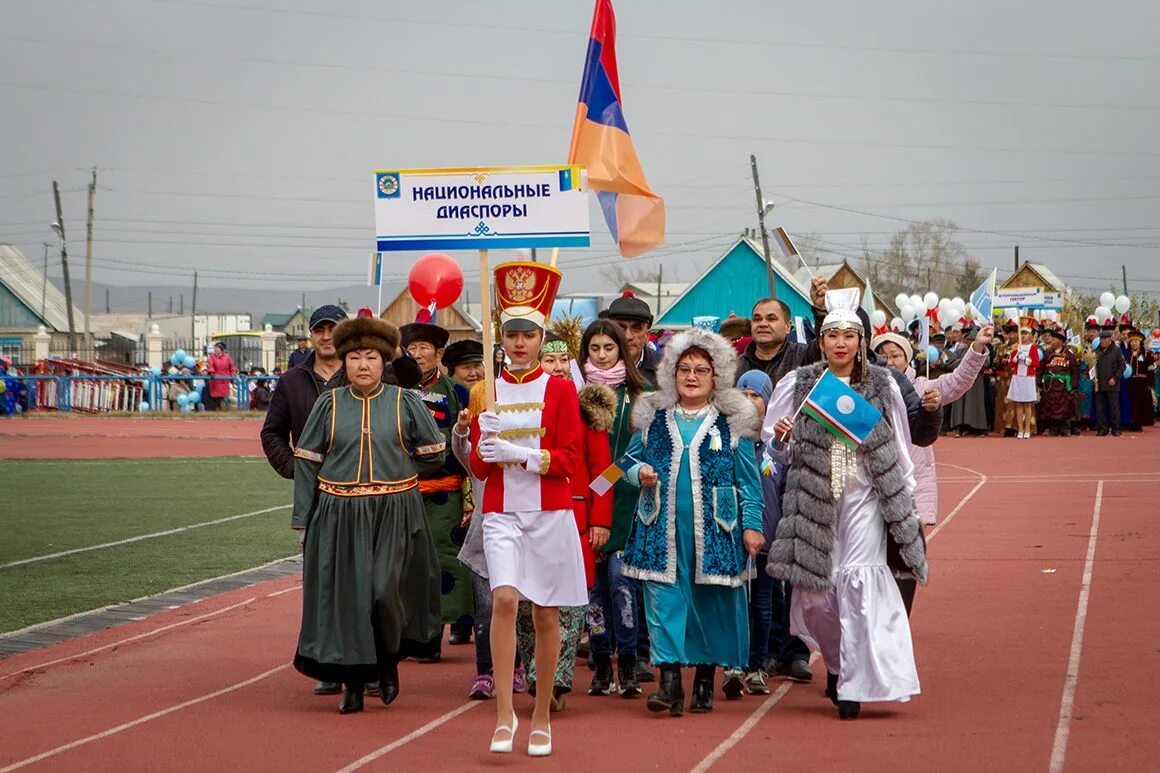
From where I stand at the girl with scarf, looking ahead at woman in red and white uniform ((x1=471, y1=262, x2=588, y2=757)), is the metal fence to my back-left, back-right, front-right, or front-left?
back-right

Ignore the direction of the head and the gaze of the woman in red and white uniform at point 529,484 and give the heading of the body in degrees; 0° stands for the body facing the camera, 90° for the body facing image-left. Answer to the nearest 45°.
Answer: approximately 0°

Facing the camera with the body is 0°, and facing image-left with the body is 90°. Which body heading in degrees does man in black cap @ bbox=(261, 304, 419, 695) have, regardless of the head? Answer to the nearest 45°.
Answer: approximately 0°

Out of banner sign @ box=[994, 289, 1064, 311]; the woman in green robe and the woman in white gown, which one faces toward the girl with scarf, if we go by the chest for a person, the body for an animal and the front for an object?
the banner sign

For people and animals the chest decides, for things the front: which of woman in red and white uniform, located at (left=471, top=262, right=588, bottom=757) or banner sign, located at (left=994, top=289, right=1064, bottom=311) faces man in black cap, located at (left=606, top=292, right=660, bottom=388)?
the banner sign

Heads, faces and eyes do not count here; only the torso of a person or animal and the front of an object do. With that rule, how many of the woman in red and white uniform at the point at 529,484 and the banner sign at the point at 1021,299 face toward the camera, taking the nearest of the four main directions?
2

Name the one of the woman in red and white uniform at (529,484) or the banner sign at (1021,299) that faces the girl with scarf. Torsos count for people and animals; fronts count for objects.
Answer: the banner sign

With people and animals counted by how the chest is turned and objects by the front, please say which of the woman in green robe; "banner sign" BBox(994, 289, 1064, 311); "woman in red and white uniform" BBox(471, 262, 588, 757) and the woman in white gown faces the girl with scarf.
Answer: the banner sign

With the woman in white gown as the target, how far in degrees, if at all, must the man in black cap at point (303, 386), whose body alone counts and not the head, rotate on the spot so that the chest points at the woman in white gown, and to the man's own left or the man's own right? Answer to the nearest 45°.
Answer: approximately 45° to the man's own left
